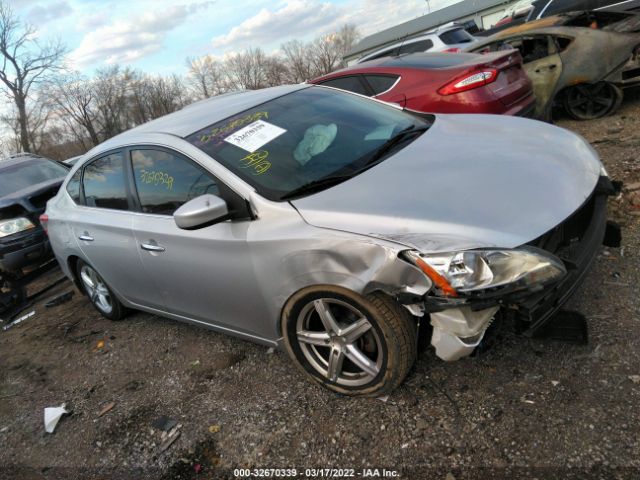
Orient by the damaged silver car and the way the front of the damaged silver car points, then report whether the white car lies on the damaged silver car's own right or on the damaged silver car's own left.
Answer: on the damaged silver car's own left

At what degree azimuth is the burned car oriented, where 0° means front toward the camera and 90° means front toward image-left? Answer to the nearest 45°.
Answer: approximately 135°

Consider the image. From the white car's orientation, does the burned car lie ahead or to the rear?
to the rear

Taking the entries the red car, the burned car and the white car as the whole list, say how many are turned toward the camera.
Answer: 0

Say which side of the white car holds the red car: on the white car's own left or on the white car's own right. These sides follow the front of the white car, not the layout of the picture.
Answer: on the white car's own left

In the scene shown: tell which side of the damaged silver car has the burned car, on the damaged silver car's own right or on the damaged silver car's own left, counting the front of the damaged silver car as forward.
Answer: on the damaged silver car's own left

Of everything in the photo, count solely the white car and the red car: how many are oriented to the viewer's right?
0

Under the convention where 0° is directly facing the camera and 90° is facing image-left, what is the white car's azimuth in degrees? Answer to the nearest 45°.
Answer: approximately 135°

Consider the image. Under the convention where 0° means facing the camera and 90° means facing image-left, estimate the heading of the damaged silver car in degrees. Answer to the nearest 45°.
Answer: approximately 315°

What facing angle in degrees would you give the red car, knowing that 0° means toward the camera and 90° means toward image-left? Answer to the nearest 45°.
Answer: approximately 135°

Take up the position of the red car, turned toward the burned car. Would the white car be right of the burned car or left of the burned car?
left

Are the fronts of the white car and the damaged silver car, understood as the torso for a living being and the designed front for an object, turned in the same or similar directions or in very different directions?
very different directions

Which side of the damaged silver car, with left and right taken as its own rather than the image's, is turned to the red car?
left

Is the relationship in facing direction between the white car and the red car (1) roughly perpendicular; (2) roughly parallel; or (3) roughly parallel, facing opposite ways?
roughly parallel

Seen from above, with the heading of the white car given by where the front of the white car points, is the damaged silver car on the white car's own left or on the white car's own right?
on the white car's own left

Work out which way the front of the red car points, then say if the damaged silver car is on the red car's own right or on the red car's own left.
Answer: on the red car's own left

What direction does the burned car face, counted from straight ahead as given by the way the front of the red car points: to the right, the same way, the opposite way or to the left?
the same way
